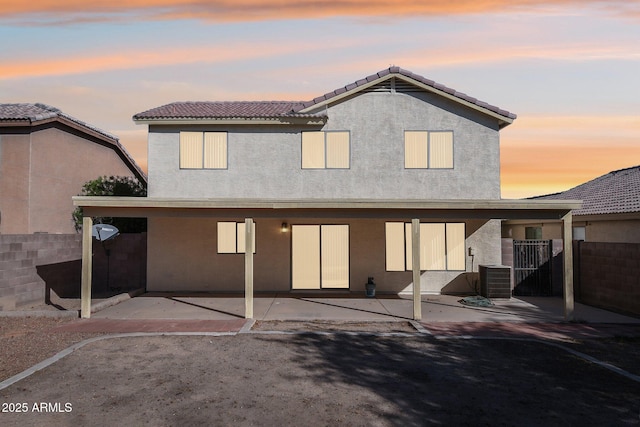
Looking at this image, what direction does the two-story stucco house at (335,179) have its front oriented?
away from the camera

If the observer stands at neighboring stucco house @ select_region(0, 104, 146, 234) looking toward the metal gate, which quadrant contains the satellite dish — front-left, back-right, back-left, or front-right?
front-right

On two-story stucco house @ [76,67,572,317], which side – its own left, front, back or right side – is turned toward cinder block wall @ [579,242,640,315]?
right

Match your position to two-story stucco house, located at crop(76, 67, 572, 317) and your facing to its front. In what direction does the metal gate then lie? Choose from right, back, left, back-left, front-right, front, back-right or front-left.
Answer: right

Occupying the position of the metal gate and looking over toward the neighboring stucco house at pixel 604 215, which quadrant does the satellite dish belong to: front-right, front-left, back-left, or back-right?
back-left
